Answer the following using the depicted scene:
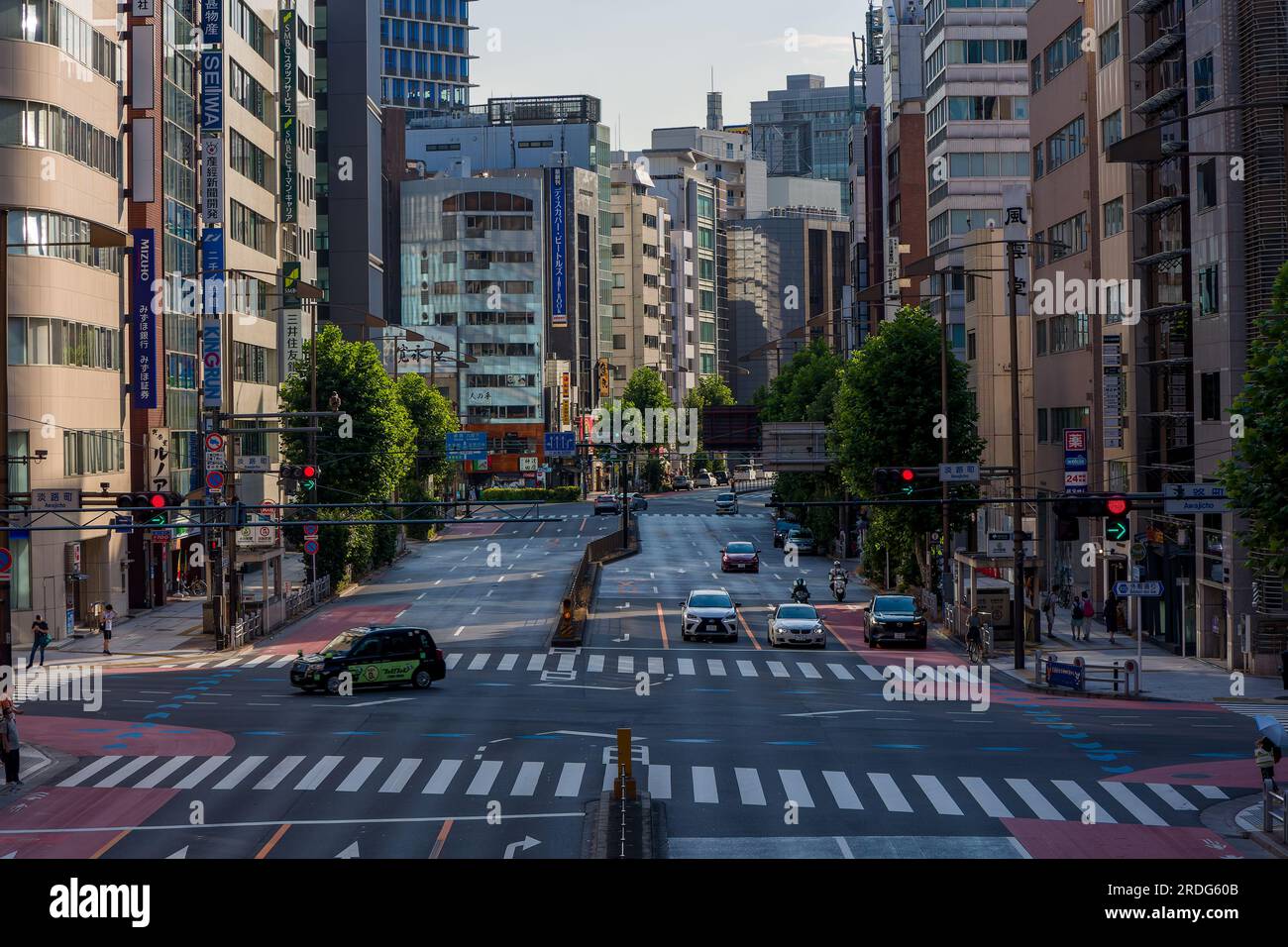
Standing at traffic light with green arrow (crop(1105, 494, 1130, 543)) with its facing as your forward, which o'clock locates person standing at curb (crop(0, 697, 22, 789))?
The person standing at curb is roughly at 2 o'clock from the traffic light with green arrow.

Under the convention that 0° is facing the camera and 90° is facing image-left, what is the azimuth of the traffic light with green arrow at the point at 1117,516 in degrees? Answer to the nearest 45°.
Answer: approximately 0°

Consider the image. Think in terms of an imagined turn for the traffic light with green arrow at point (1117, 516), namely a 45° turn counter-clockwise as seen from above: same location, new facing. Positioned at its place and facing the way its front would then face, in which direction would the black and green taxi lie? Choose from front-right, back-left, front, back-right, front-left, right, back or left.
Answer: back-right

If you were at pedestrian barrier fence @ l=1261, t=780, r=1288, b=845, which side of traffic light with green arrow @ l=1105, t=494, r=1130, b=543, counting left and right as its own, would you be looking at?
front

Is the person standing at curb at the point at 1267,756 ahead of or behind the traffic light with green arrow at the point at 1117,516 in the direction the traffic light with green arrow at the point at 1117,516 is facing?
ahead
